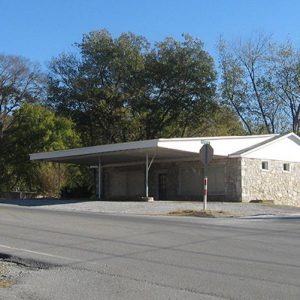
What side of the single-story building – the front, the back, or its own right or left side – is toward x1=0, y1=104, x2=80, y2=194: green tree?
right

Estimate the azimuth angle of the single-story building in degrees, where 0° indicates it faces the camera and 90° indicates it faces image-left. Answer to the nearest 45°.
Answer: approximately 45°
